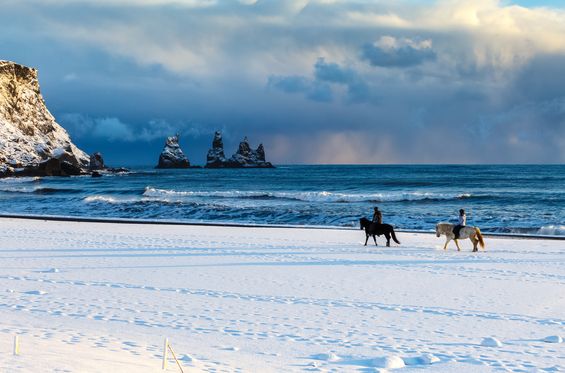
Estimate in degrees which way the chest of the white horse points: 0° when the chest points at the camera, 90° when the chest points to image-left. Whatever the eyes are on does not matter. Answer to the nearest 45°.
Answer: approximately 90°
